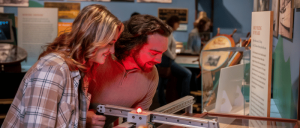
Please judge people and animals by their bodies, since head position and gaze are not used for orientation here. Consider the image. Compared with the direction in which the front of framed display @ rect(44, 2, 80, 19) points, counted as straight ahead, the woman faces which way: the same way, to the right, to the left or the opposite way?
to the left

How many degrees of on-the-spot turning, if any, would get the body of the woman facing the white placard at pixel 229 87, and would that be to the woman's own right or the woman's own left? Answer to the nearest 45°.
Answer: approximately 45° to the woman's own left

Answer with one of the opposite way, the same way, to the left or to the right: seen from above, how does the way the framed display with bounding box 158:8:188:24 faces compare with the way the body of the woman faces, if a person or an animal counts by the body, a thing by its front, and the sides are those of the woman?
to the right

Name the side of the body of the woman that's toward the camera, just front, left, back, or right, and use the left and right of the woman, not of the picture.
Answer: right
